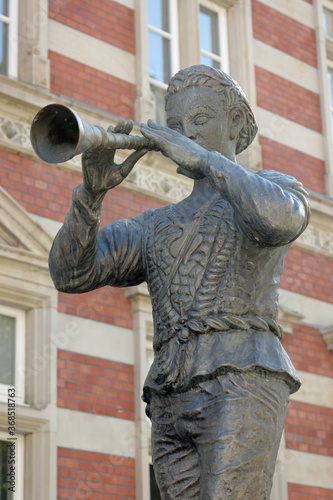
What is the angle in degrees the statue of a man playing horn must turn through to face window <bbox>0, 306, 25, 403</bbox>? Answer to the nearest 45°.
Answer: approximately 135° to its right

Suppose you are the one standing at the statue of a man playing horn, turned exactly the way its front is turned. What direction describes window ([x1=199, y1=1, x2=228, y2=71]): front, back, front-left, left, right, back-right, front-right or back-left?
back-right

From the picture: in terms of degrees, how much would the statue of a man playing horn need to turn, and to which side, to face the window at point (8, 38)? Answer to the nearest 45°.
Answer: approximately 135° to its right

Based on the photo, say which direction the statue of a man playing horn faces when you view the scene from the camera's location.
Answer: facing the viewer and to the left of the viewer

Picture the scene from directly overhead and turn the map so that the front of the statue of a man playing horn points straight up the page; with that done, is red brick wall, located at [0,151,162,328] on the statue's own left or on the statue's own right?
on the statue's own right
